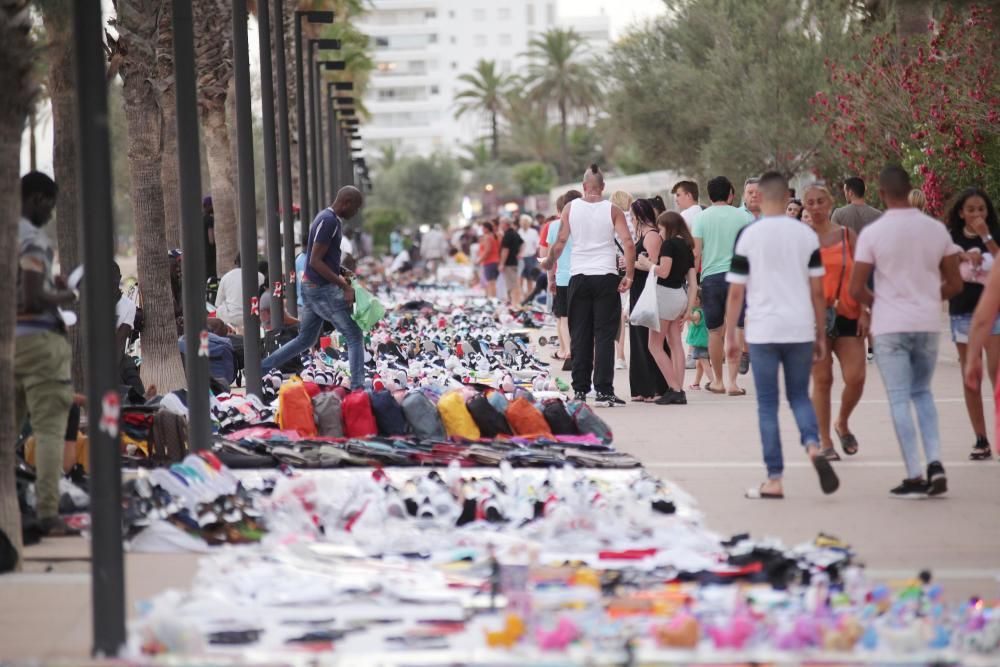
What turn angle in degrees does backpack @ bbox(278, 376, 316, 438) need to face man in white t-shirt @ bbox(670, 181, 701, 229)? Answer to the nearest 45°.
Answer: approximately 135° to its left

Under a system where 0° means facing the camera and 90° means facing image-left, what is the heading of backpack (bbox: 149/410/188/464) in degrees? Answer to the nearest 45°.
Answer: approximately 0°

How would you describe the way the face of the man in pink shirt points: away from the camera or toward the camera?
away from the camera

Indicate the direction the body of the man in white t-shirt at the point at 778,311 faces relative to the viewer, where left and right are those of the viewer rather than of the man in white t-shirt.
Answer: facing away from the viewer

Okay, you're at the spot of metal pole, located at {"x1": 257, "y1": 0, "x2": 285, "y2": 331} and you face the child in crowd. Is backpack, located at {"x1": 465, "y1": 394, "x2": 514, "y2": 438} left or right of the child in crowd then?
right

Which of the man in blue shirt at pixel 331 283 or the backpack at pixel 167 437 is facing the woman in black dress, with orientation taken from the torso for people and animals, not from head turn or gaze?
the man in blue shirt

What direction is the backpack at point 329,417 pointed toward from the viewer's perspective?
toward the camera

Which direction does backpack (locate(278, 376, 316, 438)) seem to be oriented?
toward the camera

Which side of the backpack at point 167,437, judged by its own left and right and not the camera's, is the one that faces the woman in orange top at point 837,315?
left

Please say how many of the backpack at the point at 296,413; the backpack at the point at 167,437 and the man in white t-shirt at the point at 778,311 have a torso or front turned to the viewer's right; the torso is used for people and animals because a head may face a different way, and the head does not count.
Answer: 0

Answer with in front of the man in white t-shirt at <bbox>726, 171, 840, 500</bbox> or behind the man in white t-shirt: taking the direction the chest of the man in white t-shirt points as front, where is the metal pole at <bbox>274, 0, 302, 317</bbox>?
in front

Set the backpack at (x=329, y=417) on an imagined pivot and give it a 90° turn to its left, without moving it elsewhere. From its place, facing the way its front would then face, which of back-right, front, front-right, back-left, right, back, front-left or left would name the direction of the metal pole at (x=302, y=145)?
left

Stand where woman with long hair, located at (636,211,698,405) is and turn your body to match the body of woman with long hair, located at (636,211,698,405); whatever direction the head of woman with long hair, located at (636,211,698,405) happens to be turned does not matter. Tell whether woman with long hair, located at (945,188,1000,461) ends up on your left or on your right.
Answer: on your left

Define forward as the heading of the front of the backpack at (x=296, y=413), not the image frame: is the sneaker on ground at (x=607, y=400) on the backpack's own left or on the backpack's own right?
on the backpack's own left

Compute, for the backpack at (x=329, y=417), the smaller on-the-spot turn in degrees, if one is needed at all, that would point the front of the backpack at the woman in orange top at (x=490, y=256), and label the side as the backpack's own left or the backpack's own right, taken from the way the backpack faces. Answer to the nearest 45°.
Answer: approximately 180°
